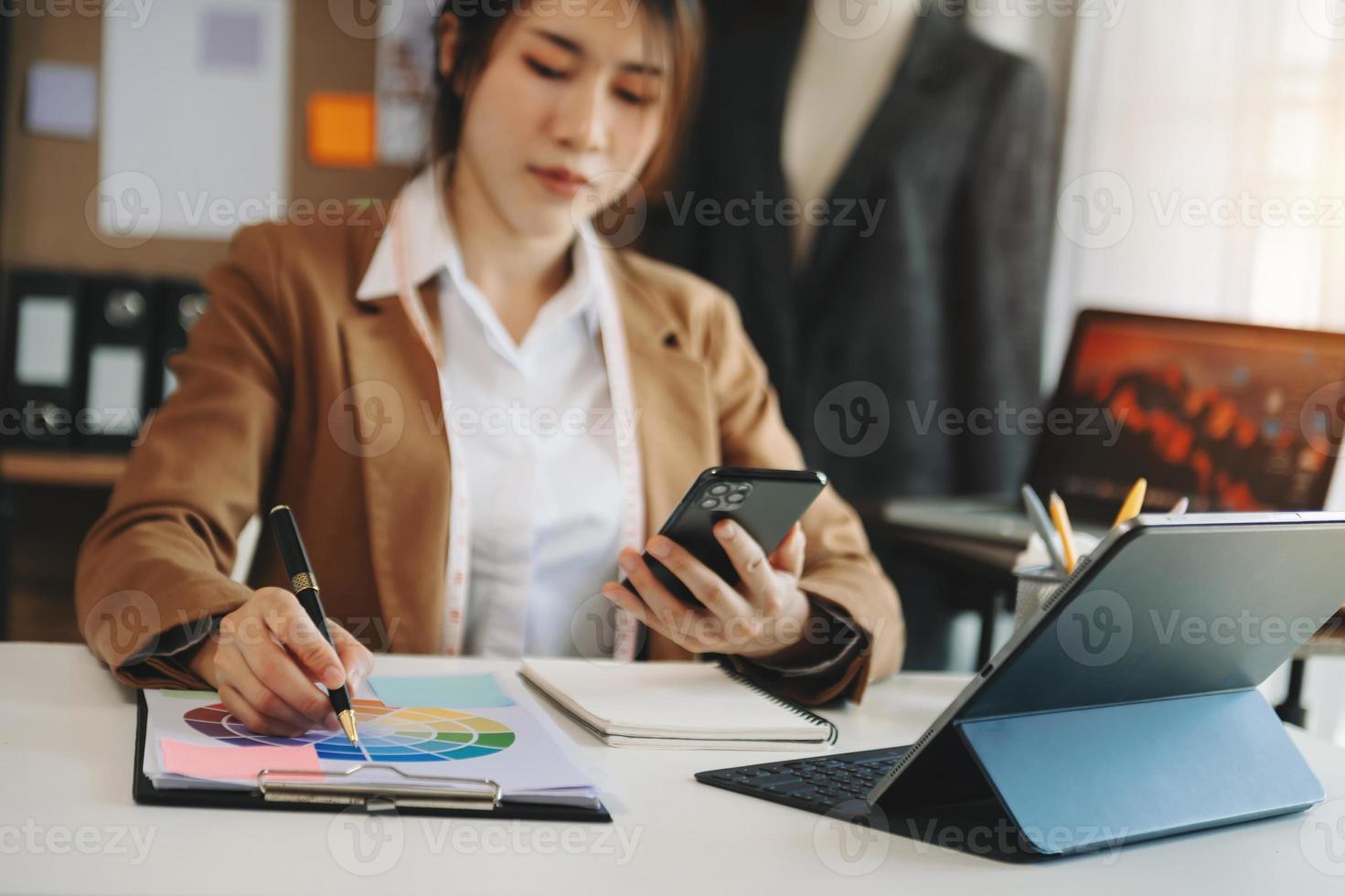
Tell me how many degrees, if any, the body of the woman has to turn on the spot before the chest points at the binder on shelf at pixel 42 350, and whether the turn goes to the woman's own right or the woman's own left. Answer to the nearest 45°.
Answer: approximately 135° to the woman's own right

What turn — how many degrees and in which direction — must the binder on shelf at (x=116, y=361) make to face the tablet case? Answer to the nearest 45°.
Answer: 0° — it already faces it

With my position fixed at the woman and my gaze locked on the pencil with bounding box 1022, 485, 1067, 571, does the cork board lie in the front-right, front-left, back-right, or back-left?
back-left

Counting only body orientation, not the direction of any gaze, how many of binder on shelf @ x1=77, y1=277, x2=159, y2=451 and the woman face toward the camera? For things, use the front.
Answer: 2

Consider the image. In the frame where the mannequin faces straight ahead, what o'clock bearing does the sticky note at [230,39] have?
The sticky note is roughly at 2 o'clock from the mannequin.

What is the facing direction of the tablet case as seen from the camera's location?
facing away from the viewer and to the left of the viewer

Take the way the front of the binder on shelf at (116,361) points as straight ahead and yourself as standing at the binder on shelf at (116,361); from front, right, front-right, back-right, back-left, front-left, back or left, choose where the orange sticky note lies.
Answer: back-left

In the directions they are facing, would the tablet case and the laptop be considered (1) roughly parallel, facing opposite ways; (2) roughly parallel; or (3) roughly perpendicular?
roughly perpendicular

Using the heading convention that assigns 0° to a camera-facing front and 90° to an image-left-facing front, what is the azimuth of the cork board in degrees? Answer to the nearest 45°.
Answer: approximately 0°

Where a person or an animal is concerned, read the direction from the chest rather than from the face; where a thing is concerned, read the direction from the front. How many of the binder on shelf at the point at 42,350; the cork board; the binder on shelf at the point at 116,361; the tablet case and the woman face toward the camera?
4

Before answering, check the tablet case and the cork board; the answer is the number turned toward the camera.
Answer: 1

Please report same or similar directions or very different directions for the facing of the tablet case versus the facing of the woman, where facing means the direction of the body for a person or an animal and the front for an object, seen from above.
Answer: very different directions
